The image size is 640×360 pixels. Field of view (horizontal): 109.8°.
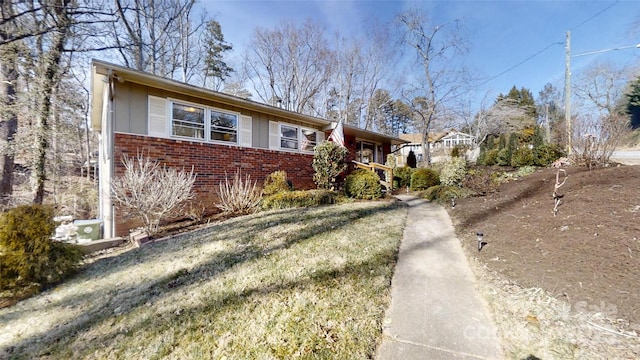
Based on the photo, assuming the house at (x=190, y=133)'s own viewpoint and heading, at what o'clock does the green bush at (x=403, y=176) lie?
The green bush is roughly at 10 o'clock from the house.

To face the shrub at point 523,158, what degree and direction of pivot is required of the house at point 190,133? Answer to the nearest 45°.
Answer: approximately 45° to its left

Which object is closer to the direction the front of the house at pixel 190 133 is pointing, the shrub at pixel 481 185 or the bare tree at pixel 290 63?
the shrub

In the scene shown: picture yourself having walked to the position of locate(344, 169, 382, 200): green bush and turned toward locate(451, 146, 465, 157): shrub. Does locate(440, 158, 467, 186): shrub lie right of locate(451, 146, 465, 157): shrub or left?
right

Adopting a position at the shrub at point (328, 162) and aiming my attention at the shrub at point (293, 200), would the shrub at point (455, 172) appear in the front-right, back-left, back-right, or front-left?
back-left

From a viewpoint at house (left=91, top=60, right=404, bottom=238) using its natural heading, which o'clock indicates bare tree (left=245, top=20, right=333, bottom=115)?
The bare tree is roughly at 8 o'clock from the house.

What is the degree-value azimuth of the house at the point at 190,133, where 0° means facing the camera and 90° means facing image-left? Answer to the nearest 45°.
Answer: approximately 315°

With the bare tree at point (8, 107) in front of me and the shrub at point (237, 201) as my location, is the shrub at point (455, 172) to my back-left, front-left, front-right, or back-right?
back-right

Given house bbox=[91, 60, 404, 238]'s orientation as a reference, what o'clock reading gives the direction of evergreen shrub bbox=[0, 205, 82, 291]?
The evergreen shrub is roughly at 2 o'clock from the house.

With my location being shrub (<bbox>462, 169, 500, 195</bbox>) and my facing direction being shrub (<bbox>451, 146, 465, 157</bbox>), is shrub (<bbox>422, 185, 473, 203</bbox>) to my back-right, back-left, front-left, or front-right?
back-left
